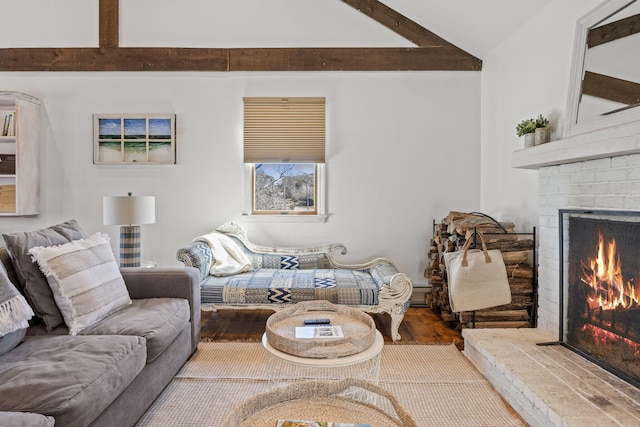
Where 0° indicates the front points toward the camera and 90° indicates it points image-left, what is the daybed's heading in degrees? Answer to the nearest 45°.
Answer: approximately 0°

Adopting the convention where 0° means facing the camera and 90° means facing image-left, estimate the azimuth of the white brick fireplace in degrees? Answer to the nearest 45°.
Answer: approximately 45°

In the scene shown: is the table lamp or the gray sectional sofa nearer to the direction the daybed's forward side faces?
the gray sectional sofa

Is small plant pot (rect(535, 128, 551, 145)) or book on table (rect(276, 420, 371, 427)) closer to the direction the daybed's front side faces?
the book on table

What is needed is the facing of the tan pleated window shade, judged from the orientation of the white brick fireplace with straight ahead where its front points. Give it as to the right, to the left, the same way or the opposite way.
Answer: to the left
